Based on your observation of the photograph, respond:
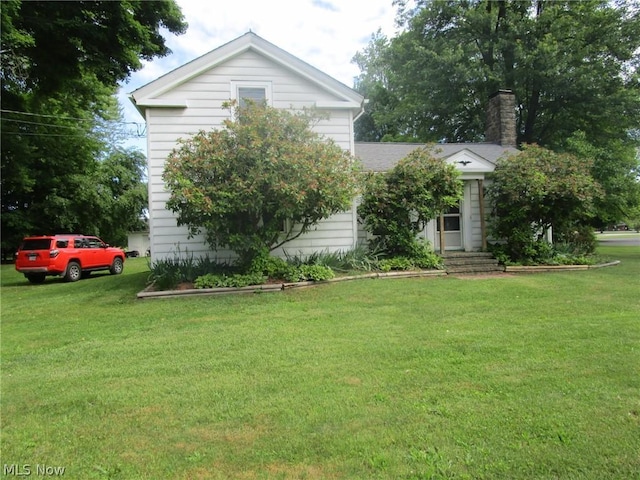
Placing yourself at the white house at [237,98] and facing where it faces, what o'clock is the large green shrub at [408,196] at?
The large green shrub is roughly at 9 o'clock from the white house.

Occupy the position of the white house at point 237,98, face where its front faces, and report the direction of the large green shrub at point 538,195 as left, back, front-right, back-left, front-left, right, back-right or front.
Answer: left

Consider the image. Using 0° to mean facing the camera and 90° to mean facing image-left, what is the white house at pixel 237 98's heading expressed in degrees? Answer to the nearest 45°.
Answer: approximately 0°

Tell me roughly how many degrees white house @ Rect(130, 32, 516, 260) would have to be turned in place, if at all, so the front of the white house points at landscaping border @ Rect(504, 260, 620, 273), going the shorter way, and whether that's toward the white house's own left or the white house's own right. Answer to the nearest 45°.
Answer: approximately 90° to the white house's own left

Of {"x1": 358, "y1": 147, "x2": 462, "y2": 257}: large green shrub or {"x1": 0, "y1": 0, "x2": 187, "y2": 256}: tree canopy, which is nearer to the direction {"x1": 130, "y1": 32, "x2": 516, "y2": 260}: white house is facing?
the large green shrub

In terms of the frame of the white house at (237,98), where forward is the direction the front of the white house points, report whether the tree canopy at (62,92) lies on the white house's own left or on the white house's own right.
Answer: on the white house's own right

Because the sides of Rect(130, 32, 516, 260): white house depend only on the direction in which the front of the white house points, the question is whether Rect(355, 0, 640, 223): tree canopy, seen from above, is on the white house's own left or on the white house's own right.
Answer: on the white house's own left

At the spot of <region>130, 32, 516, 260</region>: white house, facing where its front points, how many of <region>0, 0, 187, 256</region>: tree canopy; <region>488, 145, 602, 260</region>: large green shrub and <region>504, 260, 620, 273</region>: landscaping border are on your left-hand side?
2

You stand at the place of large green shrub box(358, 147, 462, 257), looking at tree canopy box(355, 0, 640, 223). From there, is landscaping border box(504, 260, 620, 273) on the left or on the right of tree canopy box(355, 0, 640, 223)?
right

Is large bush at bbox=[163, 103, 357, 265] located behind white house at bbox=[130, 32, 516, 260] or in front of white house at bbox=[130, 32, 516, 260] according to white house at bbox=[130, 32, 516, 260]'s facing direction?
in front
